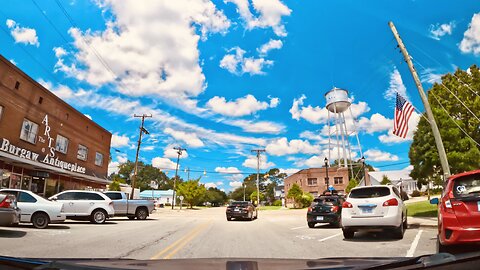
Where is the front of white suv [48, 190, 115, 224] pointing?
to the viewer's left

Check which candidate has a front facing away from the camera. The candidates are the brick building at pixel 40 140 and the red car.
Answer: the red car

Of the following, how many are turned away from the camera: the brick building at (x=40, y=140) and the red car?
1

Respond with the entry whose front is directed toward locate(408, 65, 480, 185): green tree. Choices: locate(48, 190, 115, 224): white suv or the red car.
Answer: the red car

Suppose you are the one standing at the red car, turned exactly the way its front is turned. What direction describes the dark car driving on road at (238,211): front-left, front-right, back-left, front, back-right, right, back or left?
front-left

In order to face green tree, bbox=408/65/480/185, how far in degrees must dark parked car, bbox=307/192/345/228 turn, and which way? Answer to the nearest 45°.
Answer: approximately 45° to its right

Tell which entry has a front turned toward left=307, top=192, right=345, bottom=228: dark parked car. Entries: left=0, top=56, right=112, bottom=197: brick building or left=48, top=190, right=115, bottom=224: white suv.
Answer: the brick building

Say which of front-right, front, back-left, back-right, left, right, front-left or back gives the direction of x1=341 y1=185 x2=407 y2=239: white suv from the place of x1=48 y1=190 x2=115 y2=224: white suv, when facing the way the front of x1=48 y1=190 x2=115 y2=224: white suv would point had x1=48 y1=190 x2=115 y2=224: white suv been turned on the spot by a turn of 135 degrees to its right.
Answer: right

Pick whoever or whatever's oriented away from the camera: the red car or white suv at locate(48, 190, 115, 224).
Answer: the red car

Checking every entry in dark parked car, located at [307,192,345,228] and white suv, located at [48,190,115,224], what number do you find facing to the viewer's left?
1

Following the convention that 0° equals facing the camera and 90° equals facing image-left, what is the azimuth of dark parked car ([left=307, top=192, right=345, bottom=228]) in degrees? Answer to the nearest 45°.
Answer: approximately 225°

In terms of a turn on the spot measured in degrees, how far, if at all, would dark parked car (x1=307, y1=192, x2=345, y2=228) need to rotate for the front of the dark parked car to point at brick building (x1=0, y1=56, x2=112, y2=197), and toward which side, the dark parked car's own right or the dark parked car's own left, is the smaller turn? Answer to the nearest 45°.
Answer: approximately 135° to the dark parked car's own left

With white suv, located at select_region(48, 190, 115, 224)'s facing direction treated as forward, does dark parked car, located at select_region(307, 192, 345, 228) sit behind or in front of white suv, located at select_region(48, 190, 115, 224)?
behind

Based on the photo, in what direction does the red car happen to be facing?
away from the camera
